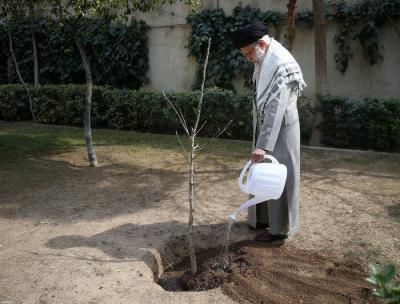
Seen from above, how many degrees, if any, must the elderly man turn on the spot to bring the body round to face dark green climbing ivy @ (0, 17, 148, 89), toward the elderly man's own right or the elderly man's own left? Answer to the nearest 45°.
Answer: approximately 45° to the elderly man's own right

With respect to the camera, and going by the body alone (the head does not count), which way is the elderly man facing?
to the viewer's left

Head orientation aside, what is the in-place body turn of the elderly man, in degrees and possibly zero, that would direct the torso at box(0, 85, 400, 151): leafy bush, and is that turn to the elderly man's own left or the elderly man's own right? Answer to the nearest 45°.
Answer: approximately 90° to the elderly man's own right

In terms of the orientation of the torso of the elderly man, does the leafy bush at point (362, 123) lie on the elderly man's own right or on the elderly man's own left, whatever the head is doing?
on the elderly man's own right
